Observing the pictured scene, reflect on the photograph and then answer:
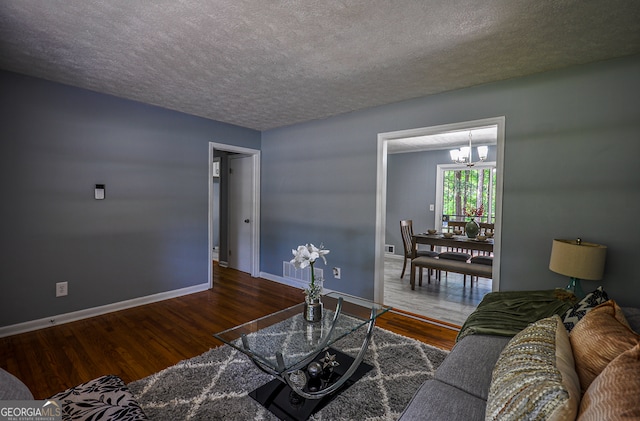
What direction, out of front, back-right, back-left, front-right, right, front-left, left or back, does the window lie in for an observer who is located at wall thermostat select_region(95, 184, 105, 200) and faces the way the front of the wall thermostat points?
left

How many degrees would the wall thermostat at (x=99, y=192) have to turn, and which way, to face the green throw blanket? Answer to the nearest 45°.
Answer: approximately 45° to its left

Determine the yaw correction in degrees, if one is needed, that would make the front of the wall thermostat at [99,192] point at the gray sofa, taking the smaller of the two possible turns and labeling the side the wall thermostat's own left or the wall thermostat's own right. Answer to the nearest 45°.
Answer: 0° — it already faces it

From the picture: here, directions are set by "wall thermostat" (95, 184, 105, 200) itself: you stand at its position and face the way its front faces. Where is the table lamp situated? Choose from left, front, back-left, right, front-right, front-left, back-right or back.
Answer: front-left

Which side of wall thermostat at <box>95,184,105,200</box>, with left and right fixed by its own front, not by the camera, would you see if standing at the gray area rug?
front

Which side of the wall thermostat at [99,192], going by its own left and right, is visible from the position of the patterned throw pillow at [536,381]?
front

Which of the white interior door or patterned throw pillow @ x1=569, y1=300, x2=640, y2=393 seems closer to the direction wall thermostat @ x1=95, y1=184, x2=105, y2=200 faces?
the patterned throw pillow

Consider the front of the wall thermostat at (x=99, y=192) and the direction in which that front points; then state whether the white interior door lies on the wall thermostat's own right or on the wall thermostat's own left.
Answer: on the wall thermostat's own left

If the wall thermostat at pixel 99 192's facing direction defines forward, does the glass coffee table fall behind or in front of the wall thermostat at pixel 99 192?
in front

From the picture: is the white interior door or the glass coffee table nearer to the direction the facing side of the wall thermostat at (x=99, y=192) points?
the glass coffee table
